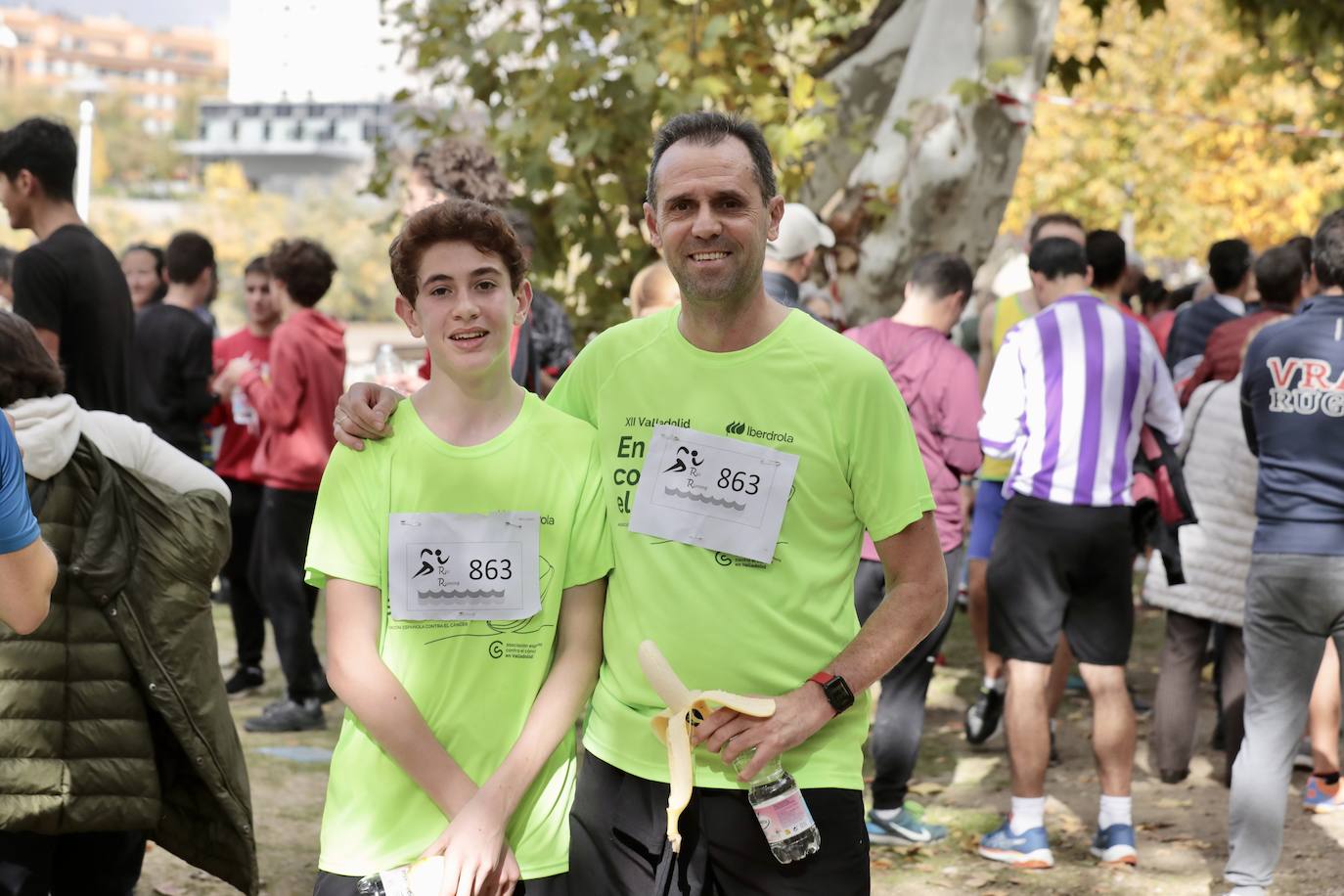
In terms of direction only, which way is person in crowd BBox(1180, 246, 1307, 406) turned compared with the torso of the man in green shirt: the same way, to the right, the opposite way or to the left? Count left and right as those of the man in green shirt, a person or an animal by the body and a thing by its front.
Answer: the opposite way

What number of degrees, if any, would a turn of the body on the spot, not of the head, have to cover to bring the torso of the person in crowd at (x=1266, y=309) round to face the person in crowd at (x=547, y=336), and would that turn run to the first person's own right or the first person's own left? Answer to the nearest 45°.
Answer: approximately 135° to the first person's own left

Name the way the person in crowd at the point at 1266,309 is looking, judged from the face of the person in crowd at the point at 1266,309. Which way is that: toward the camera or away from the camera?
away from the camera

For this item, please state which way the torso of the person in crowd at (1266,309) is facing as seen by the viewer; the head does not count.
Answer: away from the camera

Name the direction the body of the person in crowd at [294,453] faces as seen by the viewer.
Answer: to the viewer's left

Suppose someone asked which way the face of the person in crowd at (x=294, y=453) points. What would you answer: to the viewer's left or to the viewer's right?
to the viewer's left

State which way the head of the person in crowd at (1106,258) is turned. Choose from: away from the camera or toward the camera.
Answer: away from the camera

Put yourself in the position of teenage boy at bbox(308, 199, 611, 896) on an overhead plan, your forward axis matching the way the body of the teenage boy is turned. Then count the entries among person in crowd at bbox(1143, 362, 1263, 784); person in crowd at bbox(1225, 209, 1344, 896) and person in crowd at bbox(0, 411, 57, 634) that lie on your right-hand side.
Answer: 1
